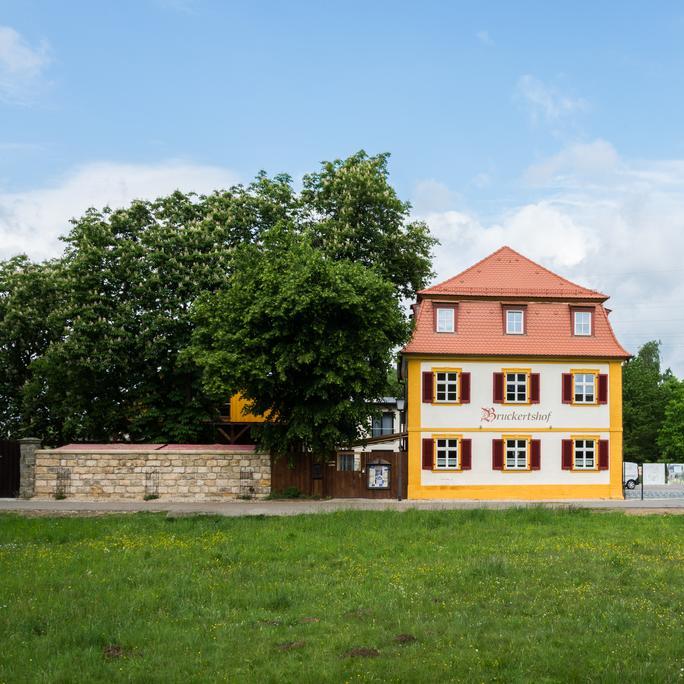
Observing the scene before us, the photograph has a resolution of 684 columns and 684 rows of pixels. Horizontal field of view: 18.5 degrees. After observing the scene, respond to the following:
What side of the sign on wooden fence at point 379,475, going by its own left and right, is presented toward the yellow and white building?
left

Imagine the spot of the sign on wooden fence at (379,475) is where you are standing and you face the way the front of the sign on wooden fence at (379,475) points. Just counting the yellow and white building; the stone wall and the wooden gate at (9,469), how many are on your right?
2

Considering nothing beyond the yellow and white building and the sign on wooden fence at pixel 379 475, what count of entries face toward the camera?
2

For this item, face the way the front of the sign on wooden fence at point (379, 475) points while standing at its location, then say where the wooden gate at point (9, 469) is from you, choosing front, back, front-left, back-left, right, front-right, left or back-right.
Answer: right

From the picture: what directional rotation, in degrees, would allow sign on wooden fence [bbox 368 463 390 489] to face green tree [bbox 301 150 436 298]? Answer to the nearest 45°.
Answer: approximately 180°
